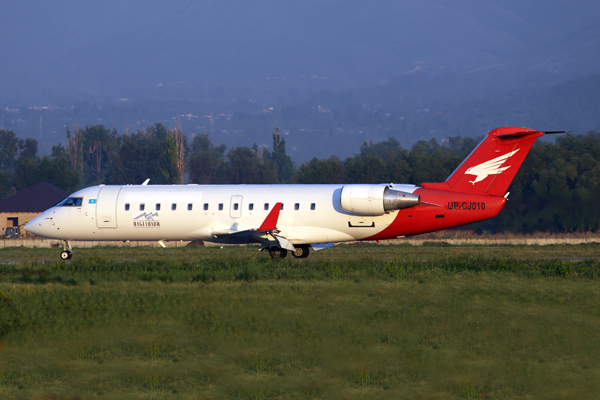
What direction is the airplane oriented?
to the viewer's left
